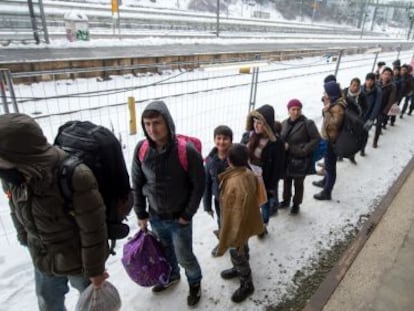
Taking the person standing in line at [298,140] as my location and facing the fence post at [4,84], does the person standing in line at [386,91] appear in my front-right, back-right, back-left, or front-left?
back-right

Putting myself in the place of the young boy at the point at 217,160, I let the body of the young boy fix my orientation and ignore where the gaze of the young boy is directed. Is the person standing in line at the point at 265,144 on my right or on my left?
on my left

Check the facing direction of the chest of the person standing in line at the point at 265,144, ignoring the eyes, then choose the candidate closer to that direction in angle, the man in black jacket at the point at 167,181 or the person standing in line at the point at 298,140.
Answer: the man in black jacket

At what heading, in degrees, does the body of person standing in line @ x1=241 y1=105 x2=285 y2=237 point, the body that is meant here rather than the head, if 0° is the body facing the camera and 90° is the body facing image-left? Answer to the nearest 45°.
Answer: approximately 45°

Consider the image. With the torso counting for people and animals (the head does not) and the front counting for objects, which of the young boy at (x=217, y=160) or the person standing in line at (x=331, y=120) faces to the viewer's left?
the person standing in line

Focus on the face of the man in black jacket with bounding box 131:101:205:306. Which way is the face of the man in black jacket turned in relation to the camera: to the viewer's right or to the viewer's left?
to the viewer's left

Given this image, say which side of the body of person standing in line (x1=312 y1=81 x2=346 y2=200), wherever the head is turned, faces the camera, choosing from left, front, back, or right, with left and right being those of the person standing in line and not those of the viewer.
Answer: left

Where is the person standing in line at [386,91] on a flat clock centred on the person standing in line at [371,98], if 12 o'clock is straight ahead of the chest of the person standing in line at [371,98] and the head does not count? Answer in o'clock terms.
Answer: the person standing in line at [386,91] is roughly at 5 o'clock from the person standing in line at [371,98].
